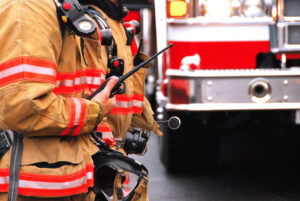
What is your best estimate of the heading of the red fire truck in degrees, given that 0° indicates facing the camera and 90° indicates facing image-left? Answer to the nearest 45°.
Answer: approximately 0°

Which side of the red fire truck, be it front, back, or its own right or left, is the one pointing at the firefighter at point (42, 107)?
front
